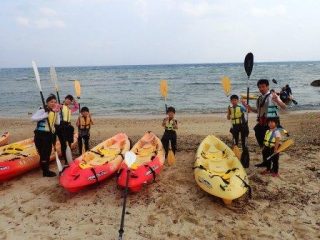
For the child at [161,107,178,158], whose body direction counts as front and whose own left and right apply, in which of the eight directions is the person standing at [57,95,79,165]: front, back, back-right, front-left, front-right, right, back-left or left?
right

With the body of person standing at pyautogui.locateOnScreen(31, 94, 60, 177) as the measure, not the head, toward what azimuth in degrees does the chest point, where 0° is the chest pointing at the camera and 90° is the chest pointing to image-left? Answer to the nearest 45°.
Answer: approximately 315°

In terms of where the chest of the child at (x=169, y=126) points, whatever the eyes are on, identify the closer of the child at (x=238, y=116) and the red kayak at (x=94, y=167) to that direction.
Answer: the red kayak

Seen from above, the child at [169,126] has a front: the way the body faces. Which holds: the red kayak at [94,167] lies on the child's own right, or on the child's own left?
on the child's own right

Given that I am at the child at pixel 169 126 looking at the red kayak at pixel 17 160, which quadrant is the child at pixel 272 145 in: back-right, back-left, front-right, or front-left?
back-left

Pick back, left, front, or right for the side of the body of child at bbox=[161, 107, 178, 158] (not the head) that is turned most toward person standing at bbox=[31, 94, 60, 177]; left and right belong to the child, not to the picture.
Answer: right

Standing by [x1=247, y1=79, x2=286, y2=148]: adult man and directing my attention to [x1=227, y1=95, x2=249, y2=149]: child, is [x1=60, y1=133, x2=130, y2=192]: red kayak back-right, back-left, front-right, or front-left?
front-left

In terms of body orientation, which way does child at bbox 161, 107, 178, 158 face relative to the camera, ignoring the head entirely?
toward the camera

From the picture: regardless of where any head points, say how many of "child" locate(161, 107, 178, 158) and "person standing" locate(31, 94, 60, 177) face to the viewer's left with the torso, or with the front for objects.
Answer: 0

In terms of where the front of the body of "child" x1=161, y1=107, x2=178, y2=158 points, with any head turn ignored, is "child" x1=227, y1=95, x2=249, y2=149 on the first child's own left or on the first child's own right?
on the first child's own left
